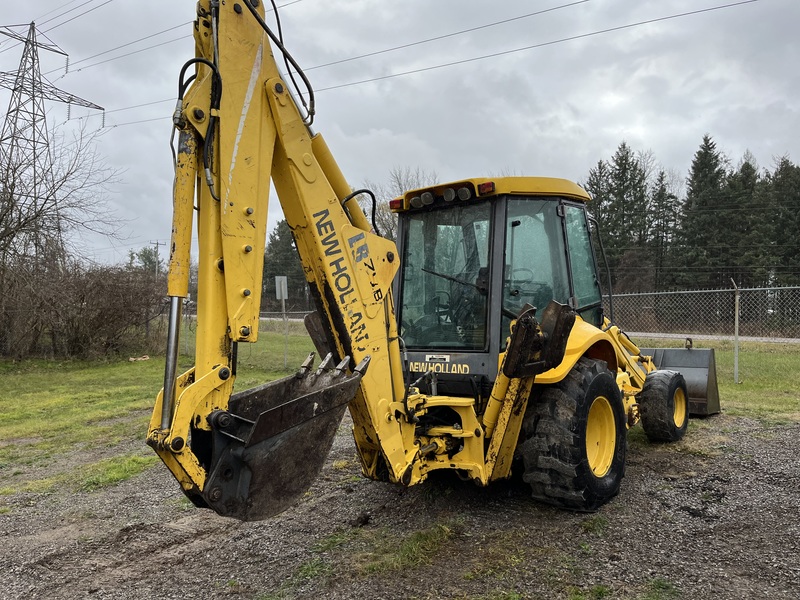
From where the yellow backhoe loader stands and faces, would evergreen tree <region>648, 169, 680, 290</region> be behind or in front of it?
in front

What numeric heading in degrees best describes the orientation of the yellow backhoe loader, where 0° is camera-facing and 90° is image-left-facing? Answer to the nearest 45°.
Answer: approximately 225°

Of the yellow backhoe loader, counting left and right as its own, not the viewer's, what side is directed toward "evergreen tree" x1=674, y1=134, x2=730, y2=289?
front

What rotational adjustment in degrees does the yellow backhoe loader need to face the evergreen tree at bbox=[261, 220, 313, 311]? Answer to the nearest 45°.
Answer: approximately 45° to its left

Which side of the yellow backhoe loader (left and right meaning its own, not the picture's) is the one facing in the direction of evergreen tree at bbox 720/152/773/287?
front

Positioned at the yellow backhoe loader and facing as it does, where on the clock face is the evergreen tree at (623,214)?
The evergreen tree is roughly at 11 o'clock from the yellow backhoe loader.

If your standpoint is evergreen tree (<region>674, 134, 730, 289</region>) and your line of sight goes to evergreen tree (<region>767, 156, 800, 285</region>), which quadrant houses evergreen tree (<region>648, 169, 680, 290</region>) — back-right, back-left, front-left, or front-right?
back-left

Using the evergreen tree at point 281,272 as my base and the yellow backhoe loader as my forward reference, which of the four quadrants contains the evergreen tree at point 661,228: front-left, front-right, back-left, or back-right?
front-left
